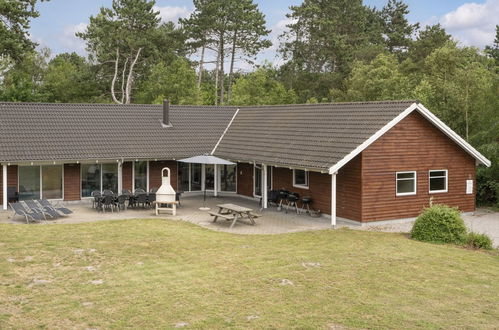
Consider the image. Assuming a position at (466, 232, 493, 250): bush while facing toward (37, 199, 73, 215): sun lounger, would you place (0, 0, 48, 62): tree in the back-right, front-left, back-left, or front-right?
front-right

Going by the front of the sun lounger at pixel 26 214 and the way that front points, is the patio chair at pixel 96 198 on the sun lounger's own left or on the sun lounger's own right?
on the sun lounger's own left

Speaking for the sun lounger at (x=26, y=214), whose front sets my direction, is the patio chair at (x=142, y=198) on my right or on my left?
on my left

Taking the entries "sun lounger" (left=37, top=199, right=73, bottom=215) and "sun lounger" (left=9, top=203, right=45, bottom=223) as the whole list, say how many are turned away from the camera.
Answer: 0

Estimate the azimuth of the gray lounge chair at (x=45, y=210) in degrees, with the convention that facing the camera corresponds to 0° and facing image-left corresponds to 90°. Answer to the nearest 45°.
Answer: approximately 315°
